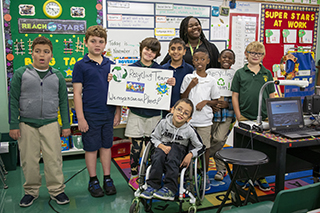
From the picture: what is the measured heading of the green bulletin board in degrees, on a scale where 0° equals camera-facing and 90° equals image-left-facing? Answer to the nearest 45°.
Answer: approximately 0°

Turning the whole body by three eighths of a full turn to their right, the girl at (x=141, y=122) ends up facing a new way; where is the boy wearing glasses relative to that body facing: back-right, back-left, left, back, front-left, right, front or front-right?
back-right

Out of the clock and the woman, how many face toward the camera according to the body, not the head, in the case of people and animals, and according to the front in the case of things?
2

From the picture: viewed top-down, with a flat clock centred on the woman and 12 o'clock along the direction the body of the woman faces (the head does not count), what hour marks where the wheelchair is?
The wheelchair is roughly at 12 o'clock from the woman.
